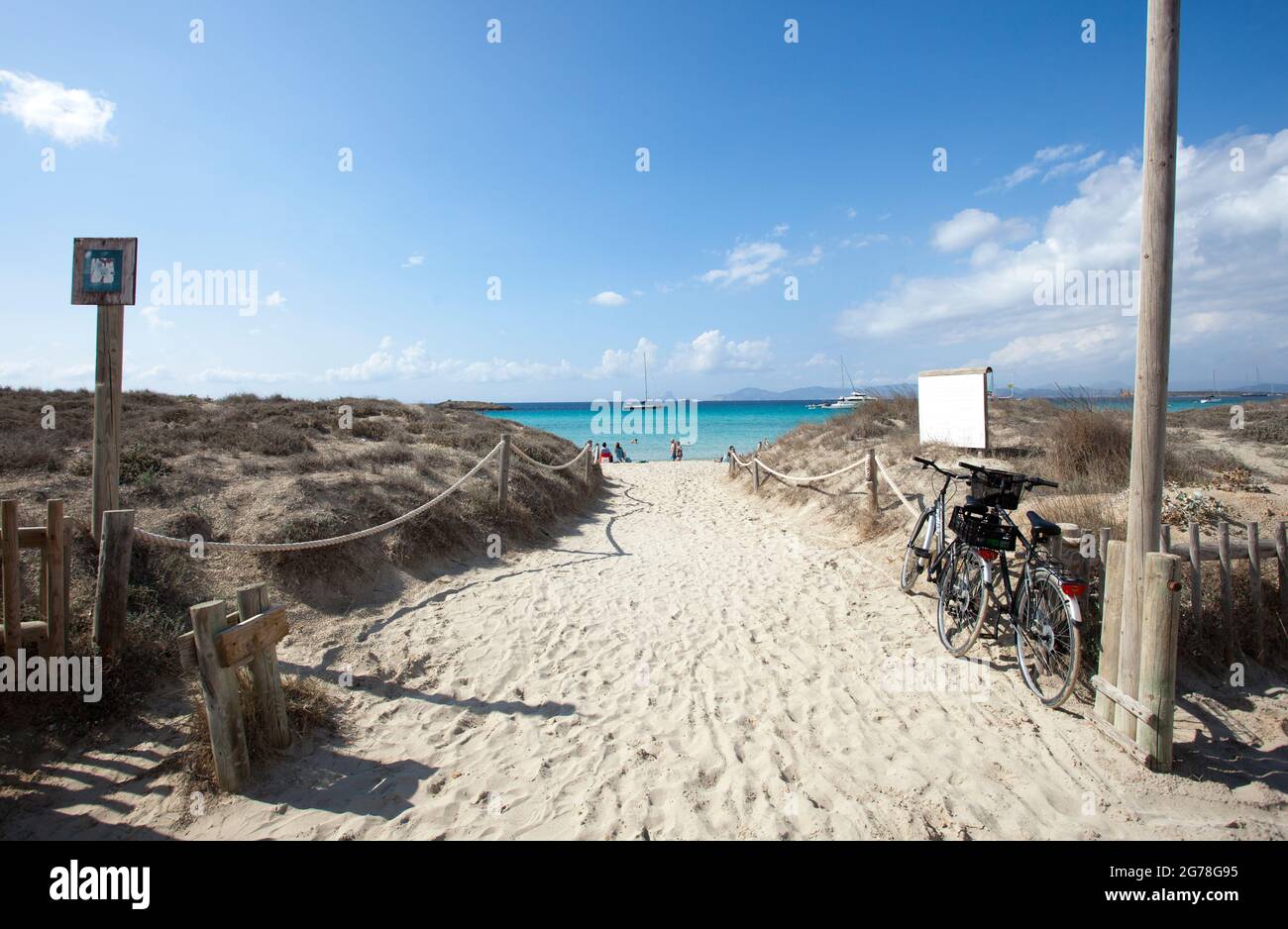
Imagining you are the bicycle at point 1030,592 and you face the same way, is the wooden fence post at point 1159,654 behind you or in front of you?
behind

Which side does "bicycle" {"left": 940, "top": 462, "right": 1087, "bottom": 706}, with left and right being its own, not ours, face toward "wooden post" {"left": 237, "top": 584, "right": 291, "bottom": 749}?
left

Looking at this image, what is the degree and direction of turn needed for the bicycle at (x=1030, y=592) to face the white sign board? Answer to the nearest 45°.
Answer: approximately 45° to its right

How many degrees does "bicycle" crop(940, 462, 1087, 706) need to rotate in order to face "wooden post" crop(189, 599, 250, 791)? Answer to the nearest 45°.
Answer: approximately 90° to its left

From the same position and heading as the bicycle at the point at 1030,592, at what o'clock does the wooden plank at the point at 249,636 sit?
The wooden plank is roughly at 9 o'clock from the bicycle.

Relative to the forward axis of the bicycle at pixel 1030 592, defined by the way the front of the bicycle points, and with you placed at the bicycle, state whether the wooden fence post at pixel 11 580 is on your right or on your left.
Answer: on your left

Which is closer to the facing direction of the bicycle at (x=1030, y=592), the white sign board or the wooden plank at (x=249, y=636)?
the white sign board

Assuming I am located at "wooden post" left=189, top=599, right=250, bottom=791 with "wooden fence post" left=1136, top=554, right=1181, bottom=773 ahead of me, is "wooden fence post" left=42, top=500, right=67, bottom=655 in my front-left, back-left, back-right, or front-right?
back-left

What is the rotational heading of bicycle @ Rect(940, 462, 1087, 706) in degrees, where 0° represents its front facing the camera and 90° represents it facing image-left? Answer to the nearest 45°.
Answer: approximately 135°

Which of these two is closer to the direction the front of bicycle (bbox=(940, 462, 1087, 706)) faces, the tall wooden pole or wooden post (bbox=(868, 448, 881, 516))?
the wooden post
